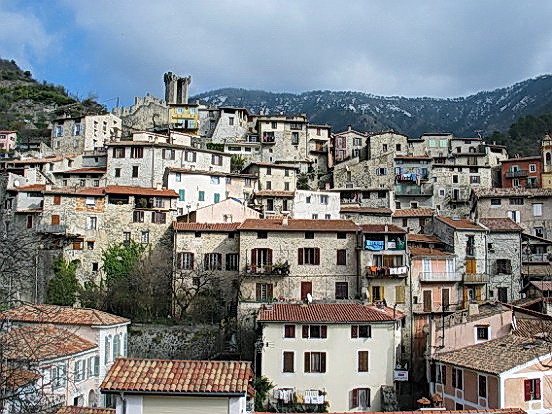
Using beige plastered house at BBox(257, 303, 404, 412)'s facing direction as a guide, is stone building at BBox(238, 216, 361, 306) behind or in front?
behind

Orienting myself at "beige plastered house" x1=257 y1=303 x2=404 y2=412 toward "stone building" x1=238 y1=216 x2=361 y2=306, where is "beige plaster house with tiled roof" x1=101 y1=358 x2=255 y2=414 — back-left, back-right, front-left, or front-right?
back-left

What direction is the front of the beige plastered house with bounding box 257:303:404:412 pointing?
toward the camera

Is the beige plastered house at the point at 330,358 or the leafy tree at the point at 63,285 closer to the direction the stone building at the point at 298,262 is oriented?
the beige plastered house

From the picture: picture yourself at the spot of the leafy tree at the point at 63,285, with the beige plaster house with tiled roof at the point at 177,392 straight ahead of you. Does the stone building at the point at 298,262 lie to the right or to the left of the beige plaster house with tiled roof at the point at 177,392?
left

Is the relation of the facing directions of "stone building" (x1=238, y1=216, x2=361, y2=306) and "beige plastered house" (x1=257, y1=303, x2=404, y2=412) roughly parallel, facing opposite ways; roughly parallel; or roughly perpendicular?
roughly parallel

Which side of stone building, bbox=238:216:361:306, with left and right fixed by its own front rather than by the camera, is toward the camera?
front

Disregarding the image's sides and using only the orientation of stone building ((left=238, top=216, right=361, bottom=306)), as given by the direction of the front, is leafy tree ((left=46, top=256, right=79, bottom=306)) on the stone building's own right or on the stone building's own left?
on the stone building's own right

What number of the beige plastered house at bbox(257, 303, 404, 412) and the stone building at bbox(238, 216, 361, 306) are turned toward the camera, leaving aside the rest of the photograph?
2

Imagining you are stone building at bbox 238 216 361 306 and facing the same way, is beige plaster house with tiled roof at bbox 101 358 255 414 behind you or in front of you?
in front

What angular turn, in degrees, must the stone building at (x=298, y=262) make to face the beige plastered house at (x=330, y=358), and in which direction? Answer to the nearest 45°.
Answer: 0° — it already faces it

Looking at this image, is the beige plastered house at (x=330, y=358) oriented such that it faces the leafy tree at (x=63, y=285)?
no
